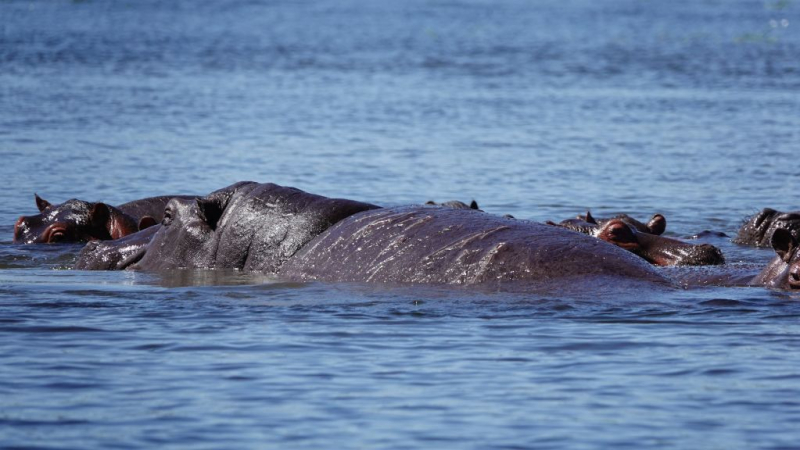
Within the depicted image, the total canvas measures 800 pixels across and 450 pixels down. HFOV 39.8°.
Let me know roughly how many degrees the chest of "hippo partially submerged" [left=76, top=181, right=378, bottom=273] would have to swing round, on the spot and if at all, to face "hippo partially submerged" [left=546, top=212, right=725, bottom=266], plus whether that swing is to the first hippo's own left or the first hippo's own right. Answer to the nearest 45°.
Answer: approximately 180°

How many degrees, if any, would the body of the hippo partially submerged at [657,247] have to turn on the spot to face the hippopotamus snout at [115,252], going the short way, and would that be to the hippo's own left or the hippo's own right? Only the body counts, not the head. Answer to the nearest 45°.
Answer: approximately 135° to the hippo's own right

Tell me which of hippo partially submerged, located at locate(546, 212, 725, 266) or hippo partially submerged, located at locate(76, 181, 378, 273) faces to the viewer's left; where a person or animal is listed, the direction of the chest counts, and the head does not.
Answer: hippo partially submerged, located at locate(76, 181, 378, 273)

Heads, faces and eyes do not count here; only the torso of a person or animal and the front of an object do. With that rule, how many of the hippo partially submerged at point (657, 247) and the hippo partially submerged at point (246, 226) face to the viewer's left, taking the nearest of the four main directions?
1

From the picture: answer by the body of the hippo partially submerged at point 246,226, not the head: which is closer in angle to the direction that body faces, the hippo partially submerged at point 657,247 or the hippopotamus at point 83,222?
the hippopotamus

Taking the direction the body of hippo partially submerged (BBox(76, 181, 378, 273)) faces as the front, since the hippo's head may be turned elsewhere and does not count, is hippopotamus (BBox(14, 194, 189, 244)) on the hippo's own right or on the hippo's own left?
on the hippo's own right

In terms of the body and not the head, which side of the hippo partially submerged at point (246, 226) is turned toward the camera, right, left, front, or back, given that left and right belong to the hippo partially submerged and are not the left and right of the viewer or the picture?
left
